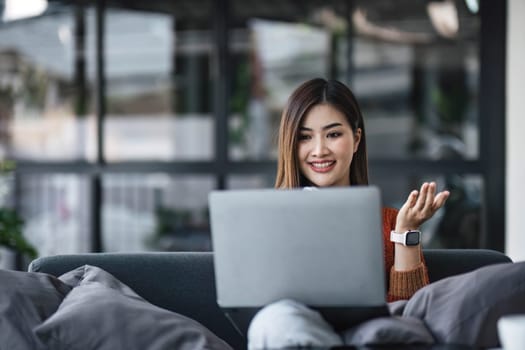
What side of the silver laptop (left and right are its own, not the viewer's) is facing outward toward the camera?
back

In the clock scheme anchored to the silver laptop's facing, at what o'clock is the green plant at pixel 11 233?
The green plant is roughly at 11 o'clock from the silver laptop.

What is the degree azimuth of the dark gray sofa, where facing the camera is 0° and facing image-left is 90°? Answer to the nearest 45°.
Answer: approximately 0°

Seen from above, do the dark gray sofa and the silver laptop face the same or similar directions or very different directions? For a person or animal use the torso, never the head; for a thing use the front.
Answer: very different directions

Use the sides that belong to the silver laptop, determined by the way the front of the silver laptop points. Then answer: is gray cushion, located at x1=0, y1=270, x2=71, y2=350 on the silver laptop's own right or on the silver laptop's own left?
on the silver laptop's own left

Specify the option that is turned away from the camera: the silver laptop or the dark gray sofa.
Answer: the silver laptop

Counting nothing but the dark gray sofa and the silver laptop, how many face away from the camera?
1

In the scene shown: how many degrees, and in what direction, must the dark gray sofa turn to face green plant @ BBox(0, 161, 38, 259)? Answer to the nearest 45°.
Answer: approximately 135° to its right
